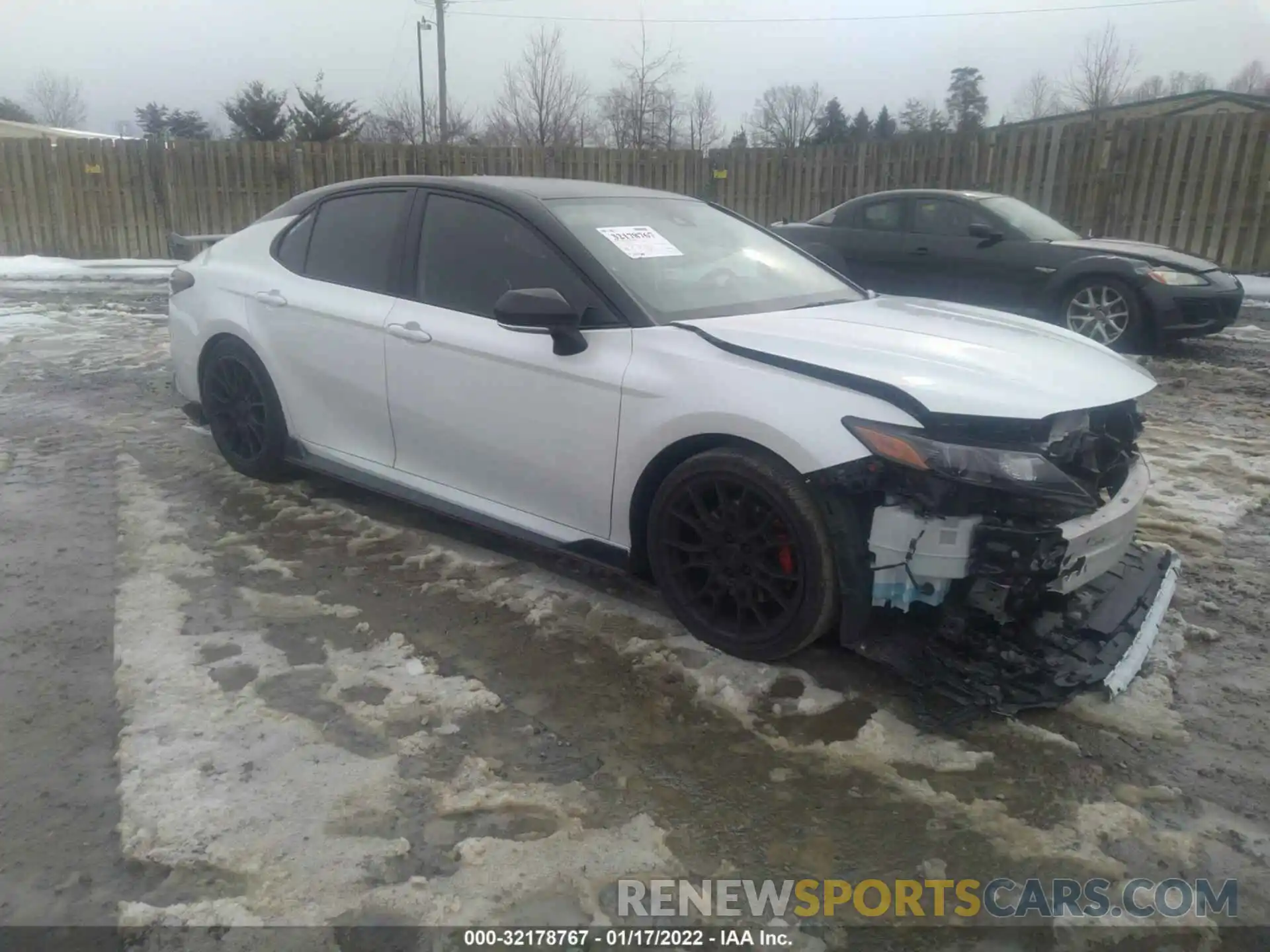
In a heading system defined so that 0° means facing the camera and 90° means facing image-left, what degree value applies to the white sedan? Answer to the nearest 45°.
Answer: approximately 315°

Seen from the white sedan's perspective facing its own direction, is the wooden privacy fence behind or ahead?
behind

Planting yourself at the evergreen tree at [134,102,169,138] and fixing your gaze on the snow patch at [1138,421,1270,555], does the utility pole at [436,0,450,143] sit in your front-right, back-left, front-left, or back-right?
front-left

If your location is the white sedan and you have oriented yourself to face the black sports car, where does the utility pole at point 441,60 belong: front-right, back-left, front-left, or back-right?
front-left

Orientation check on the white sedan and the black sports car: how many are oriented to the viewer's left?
0

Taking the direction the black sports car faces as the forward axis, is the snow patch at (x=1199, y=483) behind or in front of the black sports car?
in front

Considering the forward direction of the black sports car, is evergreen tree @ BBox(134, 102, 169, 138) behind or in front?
behind

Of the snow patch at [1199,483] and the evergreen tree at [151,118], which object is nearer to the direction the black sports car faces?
the snow patch

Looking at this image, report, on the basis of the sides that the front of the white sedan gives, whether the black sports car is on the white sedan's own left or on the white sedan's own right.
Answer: on the white sedan's own left

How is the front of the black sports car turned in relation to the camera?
facing the viewer and to the right of the viewer

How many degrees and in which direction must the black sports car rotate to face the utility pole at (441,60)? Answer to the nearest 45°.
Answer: approximately 180°

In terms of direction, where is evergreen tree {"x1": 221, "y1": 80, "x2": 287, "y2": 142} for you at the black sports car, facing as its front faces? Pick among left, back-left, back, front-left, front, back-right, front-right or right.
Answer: back

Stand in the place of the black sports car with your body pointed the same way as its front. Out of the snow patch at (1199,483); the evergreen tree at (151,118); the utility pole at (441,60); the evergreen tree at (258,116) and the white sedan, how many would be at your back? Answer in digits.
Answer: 3

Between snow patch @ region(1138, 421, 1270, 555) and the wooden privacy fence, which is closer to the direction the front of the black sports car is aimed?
the snow patch

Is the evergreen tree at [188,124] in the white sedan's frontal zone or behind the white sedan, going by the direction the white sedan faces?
behind

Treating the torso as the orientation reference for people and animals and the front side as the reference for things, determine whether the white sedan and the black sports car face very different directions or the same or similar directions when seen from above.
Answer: same or similar directions
